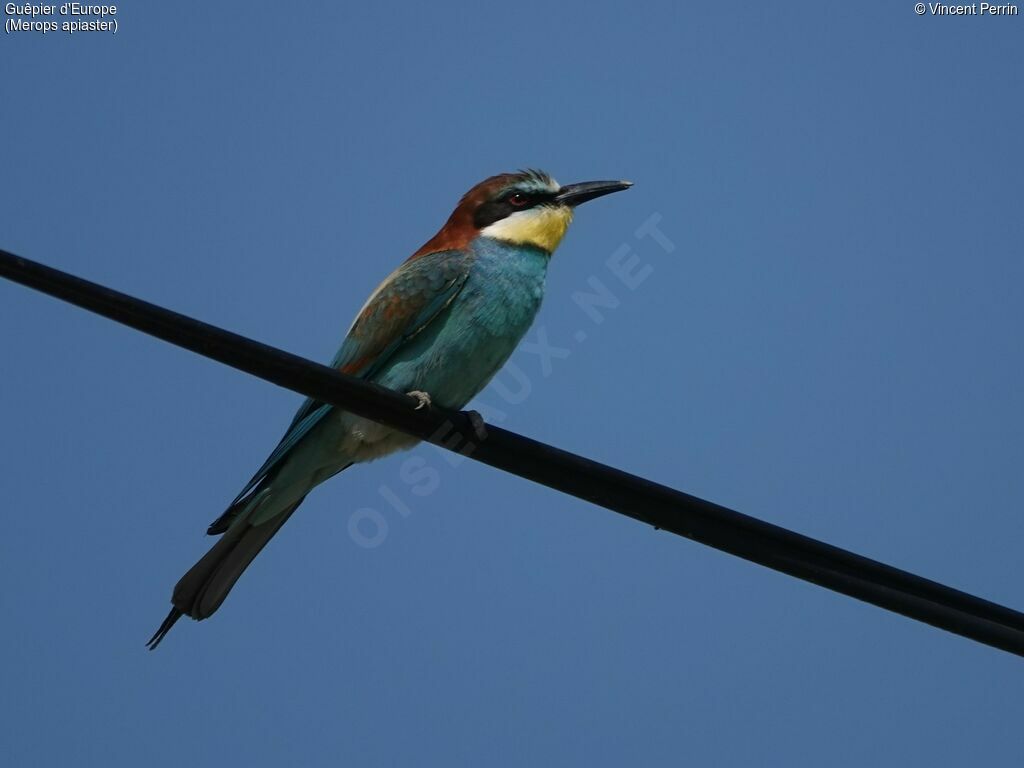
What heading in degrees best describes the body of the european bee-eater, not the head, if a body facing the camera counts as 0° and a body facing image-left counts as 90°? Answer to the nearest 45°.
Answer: approximately 270°
